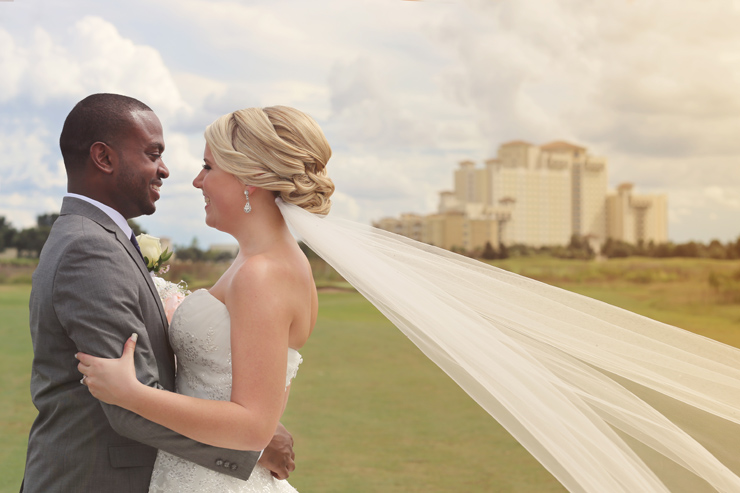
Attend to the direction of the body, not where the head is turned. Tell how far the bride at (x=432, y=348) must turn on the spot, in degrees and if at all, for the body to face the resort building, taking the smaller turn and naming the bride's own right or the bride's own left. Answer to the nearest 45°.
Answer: approximately 90° to the bride's own right

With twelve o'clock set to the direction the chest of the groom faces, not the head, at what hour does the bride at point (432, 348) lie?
The bride is roughly at 12 o'clock from the groom.

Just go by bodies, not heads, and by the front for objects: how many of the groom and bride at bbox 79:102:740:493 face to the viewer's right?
1

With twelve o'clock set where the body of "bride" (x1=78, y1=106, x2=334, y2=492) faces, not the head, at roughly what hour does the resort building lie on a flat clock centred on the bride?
The resort building is roughly at 4 o'clock from the bride.

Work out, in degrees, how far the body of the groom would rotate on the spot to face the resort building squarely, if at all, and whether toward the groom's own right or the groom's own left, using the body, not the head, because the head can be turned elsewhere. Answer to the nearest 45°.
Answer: approximately 45° to the groom's own left

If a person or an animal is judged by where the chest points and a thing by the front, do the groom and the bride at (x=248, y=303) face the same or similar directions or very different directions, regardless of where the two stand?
very different directions

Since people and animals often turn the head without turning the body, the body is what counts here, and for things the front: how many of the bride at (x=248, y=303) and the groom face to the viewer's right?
1

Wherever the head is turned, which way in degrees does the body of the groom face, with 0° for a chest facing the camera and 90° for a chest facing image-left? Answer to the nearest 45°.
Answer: approximately 270°

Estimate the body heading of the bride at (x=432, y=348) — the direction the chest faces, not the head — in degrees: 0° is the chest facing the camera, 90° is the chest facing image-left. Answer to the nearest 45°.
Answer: approximately 90°

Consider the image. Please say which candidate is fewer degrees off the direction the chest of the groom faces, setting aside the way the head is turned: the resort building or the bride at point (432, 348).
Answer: the bride
